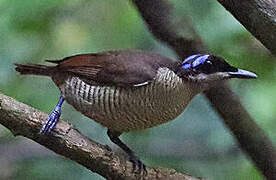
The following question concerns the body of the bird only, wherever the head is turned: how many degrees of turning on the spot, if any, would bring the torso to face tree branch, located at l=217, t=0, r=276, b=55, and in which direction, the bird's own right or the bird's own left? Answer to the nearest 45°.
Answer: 0° — it already faces it

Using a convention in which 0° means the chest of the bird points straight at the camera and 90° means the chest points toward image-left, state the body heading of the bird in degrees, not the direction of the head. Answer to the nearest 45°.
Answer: approximately 270°
